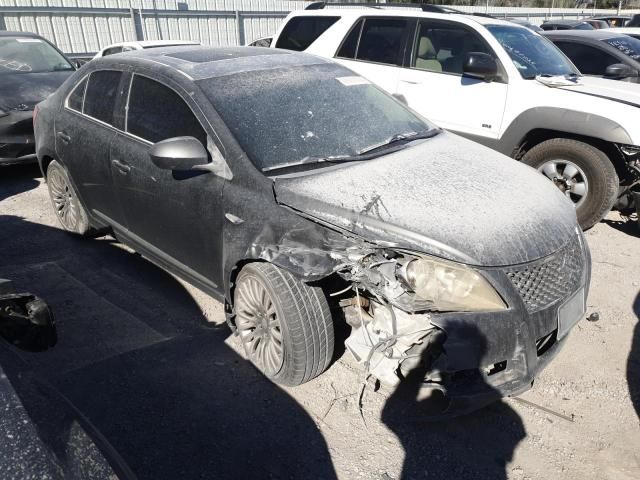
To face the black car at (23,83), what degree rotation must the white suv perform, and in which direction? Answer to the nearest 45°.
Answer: approximately 135° to its right

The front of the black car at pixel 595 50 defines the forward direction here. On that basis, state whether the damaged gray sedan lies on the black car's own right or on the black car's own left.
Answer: on the black car's own right

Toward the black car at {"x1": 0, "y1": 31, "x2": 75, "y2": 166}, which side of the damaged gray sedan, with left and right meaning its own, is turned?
back

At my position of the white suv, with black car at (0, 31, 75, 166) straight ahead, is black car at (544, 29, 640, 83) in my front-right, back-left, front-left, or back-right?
back-right

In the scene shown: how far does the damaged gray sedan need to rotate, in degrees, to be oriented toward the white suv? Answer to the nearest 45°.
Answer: approximately 90° to its left

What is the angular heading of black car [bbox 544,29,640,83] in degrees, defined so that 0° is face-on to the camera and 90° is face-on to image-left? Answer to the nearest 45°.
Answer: approximately 315°

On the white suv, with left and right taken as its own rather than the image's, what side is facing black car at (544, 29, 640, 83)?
left
